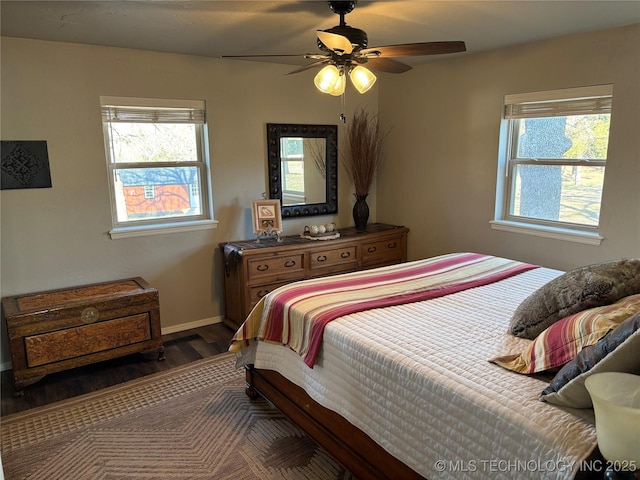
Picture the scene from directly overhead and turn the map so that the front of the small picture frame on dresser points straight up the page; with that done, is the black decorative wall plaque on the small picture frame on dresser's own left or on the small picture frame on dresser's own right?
on the small picture frame on dresser's own right

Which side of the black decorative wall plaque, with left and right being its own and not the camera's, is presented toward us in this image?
front

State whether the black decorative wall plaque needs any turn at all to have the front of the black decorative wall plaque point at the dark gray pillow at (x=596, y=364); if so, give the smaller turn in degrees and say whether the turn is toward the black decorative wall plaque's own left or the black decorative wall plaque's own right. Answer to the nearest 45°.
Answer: approximately 45° to the black decorative wall plaque's own left

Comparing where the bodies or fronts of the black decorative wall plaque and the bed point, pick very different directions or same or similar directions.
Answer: very different directions

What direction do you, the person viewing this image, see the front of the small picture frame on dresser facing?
facing the viewer and to the right of the viewer

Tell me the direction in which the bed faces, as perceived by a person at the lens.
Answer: facing away from the viewer and to the left of the viewer

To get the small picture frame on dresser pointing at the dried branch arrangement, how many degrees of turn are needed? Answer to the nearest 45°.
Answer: approximately 90° to its left

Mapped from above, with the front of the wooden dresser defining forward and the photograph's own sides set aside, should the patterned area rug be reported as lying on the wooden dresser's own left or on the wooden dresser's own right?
on the wooden dresser's own right

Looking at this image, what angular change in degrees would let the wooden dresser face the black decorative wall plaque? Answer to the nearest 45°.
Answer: approximately 135° to its right

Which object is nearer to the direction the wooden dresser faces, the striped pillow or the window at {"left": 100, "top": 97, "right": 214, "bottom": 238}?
the striped pillow

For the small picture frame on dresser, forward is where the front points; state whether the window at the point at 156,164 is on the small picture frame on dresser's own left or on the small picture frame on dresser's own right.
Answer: on the small picture frame on dresser's own right

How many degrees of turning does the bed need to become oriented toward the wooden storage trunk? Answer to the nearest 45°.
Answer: approximately 45° to its left

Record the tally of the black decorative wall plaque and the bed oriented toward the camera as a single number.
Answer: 1

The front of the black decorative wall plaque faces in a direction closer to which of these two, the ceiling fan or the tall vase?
the ceiling fan

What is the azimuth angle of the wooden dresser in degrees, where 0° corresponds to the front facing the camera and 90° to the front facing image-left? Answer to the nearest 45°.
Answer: approximately 315°
